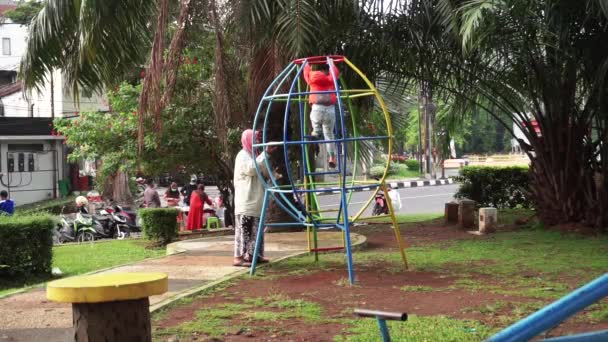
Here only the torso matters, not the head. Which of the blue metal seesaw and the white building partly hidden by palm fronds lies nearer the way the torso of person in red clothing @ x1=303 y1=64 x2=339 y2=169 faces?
the white building partly hidden by palm fronds

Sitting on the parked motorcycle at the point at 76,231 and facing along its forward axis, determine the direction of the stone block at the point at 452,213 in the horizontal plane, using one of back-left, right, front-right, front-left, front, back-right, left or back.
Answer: back-left

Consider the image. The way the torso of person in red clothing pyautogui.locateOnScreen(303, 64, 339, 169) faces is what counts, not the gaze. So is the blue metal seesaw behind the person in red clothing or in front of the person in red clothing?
behind

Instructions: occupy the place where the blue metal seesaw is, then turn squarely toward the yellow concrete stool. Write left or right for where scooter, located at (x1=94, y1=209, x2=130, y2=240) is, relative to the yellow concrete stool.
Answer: right

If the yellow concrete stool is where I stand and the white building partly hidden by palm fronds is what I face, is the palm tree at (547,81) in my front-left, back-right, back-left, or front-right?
front-right

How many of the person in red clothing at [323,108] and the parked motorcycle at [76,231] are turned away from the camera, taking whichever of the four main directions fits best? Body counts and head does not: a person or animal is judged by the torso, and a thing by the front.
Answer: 1

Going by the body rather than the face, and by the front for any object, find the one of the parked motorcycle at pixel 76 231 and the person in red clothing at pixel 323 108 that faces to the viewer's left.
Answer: the parked motorcycle

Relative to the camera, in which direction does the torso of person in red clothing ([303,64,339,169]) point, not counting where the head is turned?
away from the camera

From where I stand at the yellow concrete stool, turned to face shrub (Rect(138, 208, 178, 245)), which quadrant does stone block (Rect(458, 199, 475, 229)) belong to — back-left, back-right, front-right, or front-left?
front-right

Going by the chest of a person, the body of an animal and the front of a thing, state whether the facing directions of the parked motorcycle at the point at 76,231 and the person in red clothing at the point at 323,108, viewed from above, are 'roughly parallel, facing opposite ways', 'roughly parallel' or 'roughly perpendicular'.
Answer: roughly perpendicular

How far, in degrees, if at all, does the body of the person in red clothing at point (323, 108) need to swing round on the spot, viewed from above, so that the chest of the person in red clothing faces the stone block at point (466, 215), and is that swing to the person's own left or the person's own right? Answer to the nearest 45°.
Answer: approximately 45° to the person's own right

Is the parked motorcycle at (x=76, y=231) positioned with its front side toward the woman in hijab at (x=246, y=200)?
no
